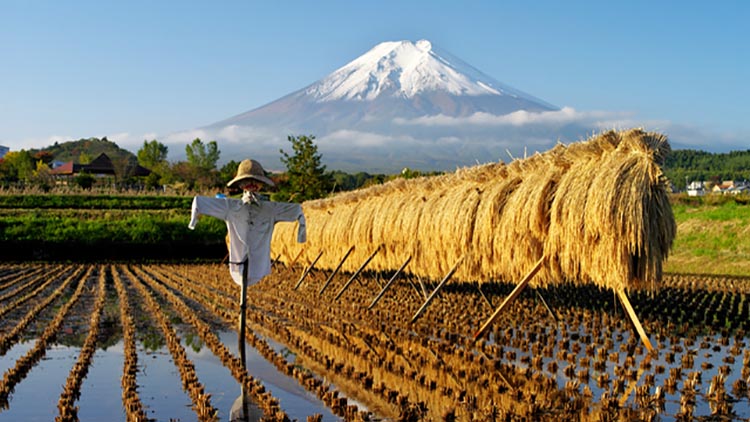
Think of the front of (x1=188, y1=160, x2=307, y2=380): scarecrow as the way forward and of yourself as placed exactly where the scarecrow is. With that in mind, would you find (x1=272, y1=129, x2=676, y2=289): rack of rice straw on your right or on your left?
on your left

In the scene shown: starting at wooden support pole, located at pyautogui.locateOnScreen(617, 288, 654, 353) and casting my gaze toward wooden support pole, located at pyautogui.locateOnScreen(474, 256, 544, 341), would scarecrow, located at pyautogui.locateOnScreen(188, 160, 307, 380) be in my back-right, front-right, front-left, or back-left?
front-left

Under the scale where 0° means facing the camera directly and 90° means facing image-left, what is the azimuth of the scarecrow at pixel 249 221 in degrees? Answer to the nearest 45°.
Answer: approximately 0°

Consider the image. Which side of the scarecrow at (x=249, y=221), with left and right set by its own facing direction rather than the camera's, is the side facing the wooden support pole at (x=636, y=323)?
left

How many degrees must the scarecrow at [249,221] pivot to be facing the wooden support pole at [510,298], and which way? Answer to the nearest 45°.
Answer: approximately 90° to its left
